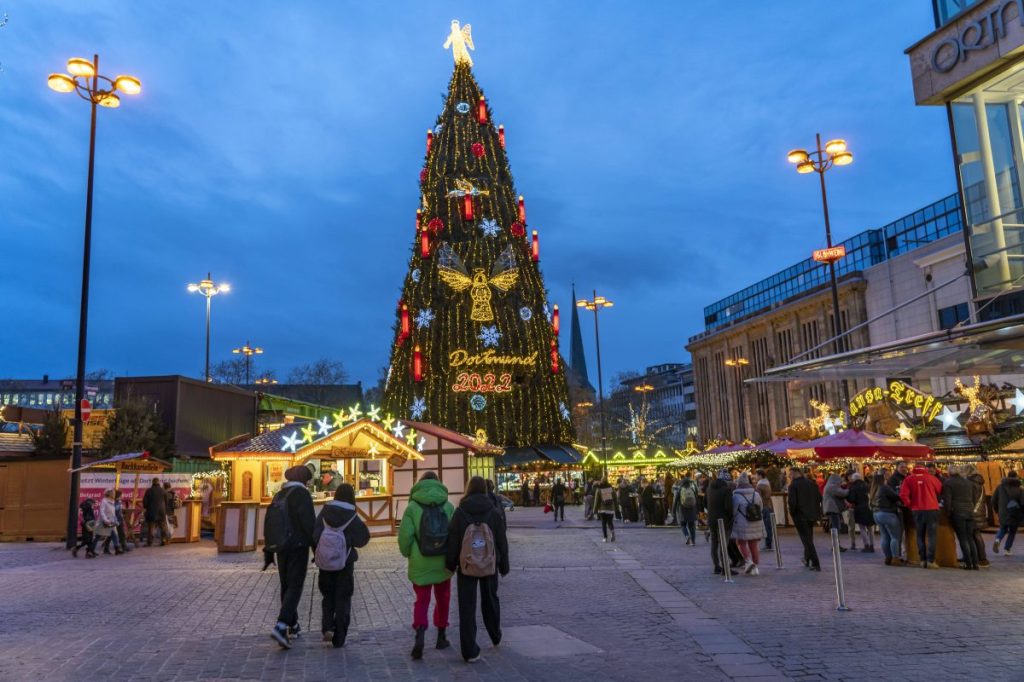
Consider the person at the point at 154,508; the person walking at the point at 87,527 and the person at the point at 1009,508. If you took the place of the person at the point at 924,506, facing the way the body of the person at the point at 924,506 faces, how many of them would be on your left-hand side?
2

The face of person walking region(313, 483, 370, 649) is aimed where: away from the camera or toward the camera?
away from the camera

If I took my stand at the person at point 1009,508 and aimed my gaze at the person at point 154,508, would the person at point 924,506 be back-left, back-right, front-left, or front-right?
front-left

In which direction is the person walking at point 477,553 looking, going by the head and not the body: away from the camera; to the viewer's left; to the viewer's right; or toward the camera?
away from the camera

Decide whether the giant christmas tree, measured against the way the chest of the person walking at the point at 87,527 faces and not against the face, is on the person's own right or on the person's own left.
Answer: on the person's own left

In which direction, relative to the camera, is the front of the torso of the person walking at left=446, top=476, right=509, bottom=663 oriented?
away from the camera

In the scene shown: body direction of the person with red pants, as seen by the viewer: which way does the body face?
away from the camera

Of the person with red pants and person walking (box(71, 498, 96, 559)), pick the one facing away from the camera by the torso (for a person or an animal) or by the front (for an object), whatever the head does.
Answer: the person with red pants
